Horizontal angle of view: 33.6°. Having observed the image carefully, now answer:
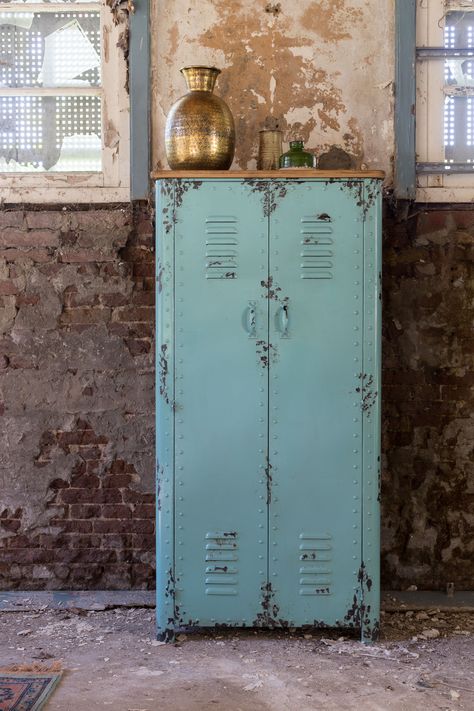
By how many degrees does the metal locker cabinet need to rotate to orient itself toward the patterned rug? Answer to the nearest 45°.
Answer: approximately 45° to its right

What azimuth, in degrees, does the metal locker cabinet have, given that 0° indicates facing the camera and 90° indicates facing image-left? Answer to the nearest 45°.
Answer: approximately 0°

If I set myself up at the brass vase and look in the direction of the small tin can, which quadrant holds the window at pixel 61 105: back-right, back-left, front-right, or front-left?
back-left
